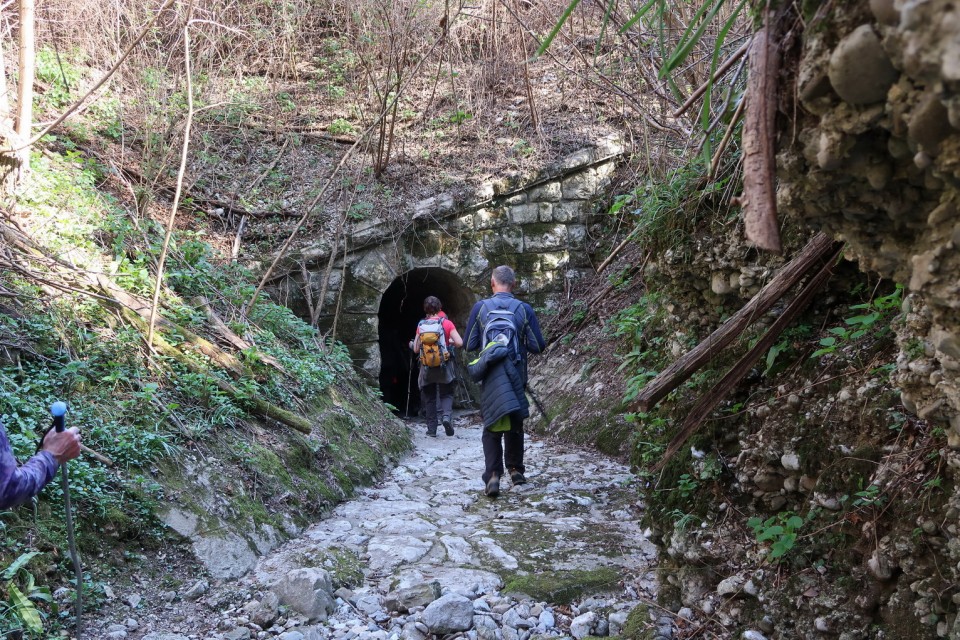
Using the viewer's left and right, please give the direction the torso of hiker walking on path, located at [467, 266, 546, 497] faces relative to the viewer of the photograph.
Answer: facing away from the viewer

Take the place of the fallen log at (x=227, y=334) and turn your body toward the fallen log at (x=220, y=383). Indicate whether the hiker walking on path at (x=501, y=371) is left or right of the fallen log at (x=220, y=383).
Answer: left

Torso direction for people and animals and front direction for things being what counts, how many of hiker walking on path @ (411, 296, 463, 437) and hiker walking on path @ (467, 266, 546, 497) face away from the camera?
2

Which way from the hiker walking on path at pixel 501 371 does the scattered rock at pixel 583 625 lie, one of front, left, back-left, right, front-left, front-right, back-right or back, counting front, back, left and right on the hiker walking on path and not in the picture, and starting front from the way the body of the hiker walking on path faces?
back

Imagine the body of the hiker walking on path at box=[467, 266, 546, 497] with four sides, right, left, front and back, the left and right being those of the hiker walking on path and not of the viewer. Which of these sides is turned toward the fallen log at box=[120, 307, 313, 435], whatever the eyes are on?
left

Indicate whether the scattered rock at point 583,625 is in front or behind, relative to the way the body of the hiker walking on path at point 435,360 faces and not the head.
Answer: behind

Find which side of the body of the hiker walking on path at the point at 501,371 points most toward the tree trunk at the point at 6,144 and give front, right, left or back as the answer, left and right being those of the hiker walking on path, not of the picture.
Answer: left

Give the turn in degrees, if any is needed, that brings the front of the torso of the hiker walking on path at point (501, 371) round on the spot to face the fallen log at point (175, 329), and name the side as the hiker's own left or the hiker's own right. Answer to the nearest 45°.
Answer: approximately 90° to the hiker's own left

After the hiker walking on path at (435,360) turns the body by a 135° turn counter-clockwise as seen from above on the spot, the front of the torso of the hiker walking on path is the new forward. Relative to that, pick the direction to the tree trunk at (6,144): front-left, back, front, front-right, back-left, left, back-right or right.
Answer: front

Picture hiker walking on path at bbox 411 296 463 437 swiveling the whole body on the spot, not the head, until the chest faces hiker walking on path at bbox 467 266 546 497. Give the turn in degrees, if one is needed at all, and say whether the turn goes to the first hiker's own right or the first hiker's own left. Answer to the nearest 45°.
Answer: approximately 180°

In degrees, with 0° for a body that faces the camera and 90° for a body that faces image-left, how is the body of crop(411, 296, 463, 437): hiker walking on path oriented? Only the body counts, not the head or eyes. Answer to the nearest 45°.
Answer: approximately 180°

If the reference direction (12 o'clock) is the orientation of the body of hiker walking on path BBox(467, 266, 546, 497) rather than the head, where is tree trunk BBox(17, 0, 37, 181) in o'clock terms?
The tree trunk is roughly at 9 o'clock from the hiker walking on path.

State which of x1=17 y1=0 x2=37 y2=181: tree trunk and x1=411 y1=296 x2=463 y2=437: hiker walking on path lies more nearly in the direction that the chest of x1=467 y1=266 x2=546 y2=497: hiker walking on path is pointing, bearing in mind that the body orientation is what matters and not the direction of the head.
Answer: the hiker walking on path
